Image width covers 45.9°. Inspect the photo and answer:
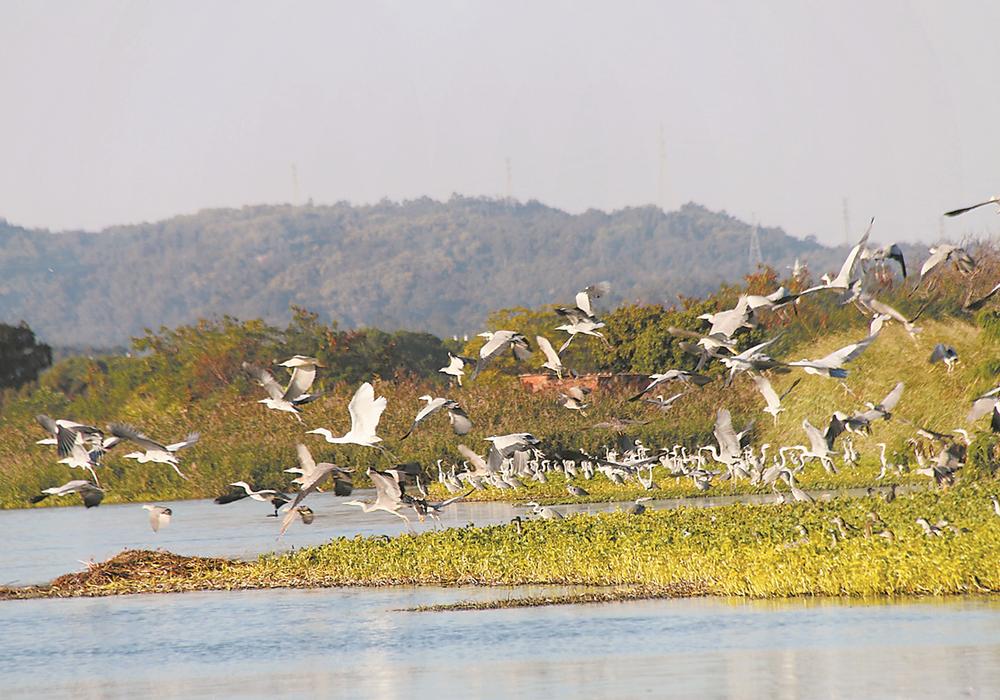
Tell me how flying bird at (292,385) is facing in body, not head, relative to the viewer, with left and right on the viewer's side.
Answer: facing to the left of the viewer

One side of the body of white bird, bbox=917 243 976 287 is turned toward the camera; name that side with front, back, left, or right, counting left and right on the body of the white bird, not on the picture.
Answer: left

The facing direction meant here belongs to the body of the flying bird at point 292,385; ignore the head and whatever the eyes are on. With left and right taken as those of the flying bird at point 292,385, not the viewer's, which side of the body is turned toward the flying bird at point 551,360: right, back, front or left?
back

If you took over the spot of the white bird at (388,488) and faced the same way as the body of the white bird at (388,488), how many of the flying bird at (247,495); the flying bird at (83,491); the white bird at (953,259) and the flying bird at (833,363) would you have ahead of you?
2

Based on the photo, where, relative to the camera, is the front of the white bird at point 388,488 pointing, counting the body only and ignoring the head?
to the viewer's left

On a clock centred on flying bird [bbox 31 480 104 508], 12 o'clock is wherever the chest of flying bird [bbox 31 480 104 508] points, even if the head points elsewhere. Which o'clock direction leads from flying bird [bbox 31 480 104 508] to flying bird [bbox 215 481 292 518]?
flying bird [bbox 215 481 292 518] is roughly at 7 o'clock from flying bird [bbox 31 480 104 508].

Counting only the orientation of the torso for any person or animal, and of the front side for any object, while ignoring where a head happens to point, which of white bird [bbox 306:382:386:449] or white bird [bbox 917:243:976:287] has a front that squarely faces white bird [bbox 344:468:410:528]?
white bird [bbox 917:243:976:287]
